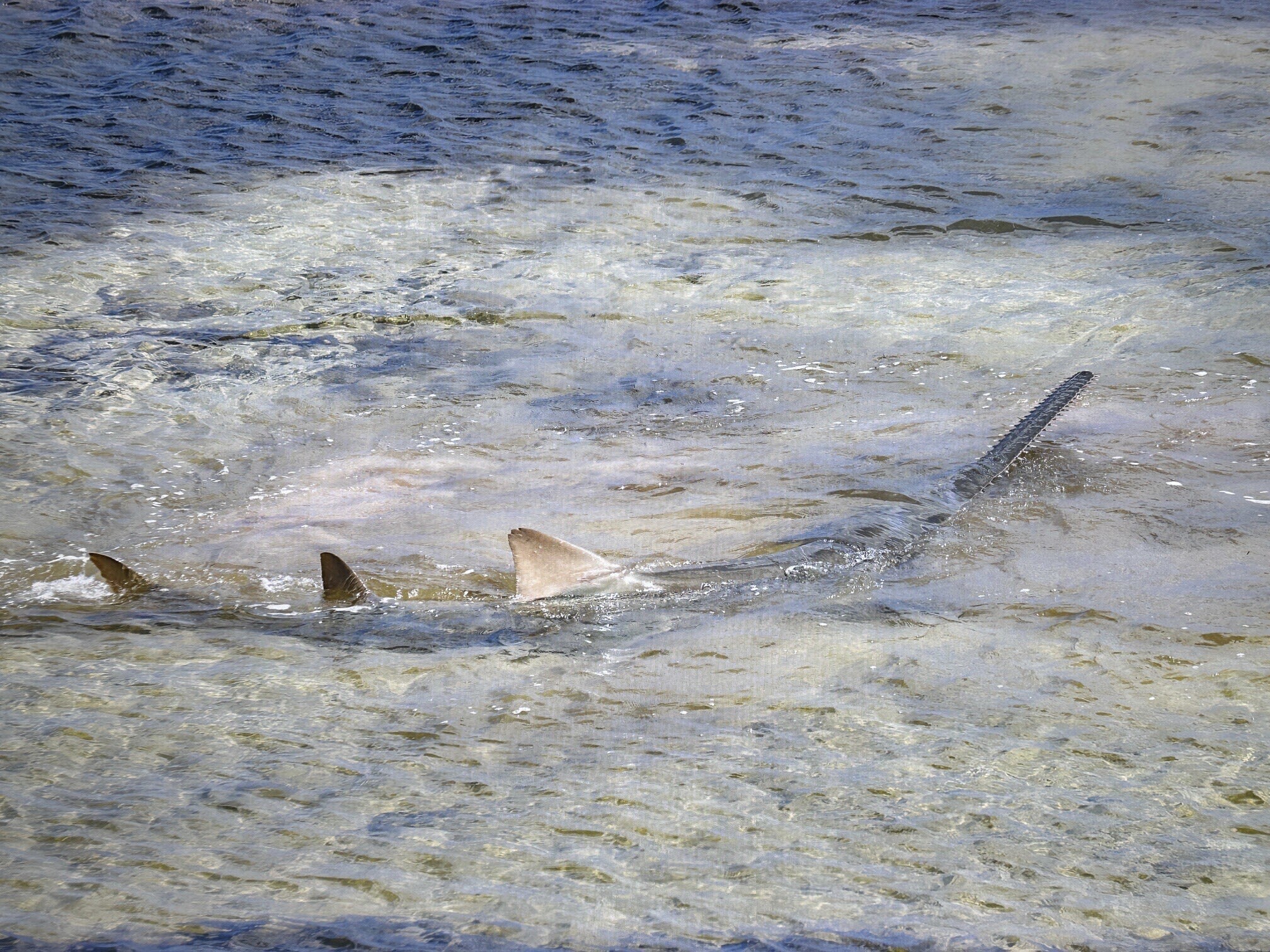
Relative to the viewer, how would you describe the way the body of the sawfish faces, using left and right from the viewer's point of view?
facing to the right of the viewer
